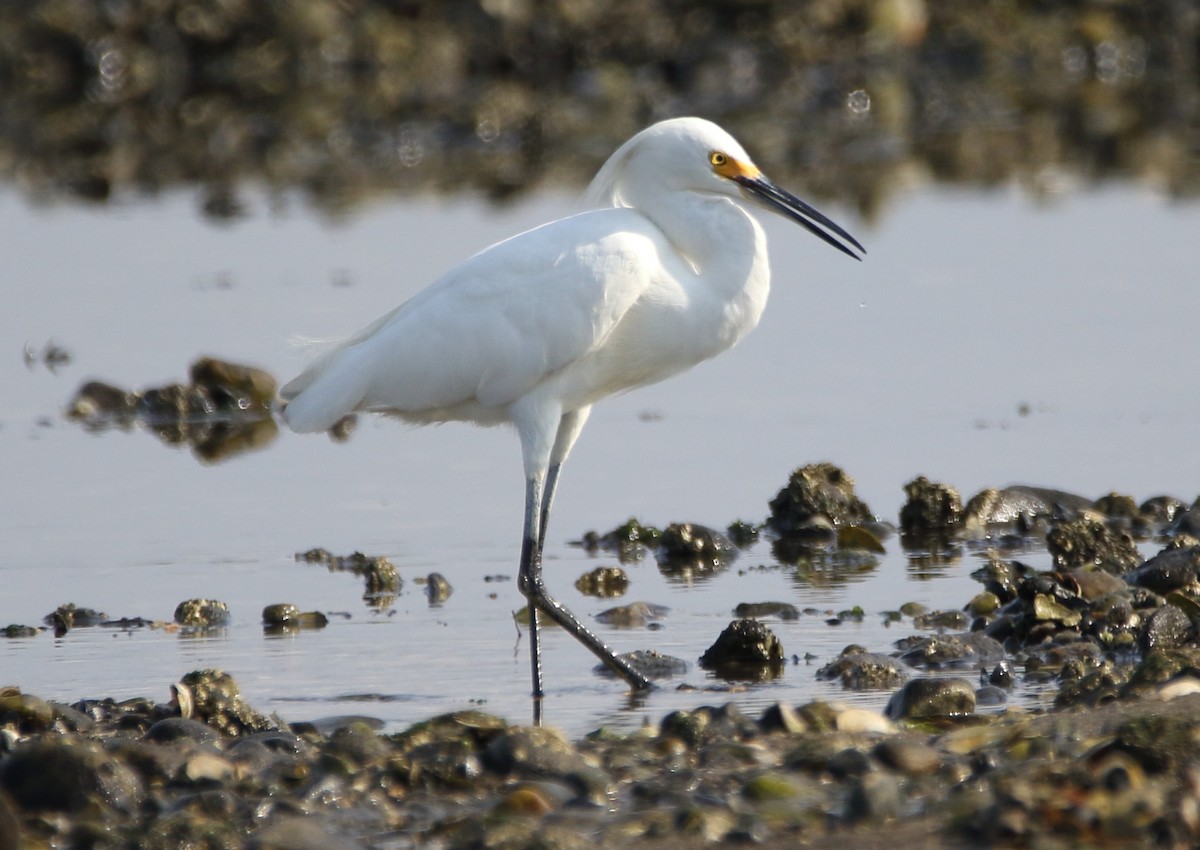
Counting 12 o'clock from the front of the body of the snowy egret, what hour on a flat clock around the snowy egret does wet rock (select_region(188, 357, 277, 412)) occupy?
The wet rock is roughly at 8 o'clock from the snowy egret.

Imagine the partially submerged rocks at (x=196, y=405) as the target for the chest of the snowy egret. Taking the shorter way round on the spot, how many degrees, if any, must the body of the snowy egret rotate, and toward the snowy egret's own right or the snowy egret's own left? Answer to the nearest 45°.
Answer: approximately 135° to the snowy egret's own left

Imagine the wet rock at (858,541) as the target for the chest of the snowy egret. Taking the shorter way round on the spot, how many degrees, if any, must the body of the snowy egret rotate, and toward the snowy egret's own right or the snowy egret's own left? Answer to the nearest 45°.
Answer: approximately 45° to the snowy egret's own left

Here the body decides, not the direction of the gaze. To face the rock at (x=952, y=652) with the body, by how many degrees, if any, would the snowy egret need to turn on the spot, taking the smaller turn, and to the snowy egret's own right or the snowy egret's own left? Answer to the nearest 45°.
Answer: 0° — it already faces it

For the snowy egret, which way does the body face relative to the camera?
to the viewer's right

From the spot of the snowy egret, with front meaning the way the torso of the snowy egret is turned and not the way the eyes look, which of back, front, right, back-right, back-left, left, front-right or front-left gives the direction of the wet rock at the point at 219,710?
back-right

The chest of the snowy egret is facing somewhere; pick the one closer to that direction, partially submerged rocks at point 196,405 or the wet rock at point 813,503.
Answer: the wet rock

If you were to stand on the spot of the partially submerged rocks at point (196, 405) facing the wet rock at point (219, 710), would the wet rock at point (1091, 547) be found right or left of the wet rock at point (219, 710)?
left

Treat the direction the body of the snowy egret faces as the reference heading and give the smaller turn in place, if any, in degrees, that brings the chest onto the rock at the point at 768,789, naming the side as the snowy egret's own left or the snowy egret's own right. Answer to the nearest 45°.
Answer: approximately 90° to the snowy egret's own right

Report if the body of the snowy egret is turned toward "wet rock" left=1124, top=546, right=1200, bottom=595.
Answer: yes
